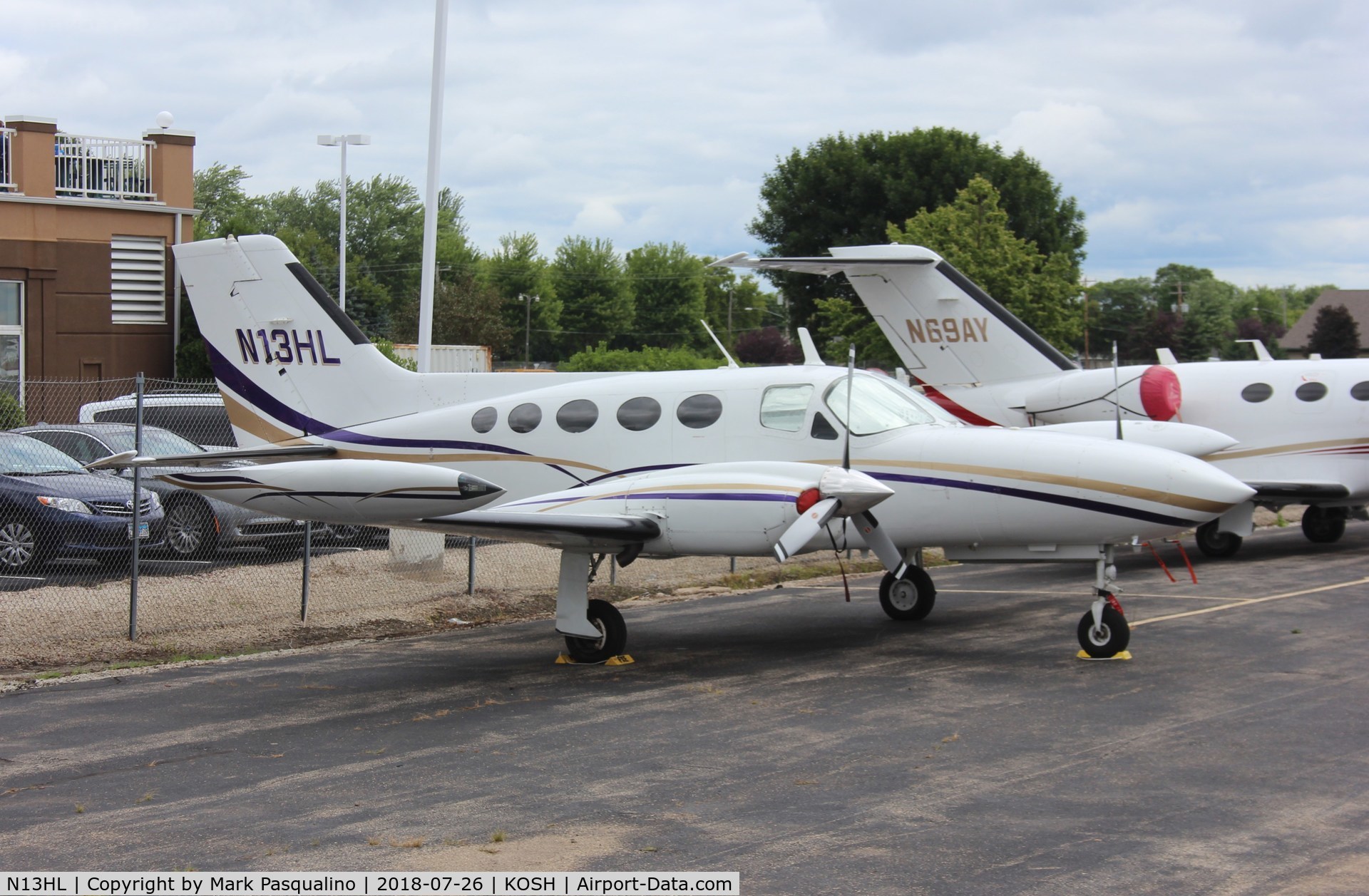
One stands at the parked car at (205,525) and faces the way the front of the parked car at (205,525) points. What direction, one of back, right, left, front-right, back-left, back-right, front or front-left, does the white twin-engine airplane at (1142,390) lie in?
front-left

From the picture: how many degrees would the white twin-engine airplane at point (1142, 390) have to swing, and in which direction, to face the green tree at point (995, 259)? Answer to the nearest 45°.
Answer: approximately 135° to its left

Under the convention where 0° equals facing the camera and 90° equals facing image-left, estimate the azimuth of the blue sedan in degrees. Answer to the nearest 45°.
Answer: approximately 315°

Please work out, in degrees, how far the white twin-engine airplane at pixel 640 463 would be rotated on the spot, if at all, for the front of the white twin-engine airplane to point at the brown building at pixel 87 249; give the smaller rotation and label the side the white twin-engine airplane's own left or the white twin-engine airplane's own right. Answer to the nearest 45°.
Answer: approximately 180°

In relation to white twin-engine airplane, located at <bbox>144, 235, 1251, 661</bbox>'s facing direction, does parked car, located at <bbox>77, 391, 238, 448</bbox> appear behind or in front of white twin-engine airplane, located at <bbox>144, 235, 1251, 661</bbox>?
behind

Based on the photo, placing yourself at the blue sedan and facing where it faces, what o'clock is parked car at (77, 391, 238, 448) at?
The parked car is roughly at 8 o'clock from the blue sedan.

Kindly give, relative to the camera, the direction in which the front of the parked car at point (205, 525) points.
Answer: facing the viewer and to the right of the viewer
